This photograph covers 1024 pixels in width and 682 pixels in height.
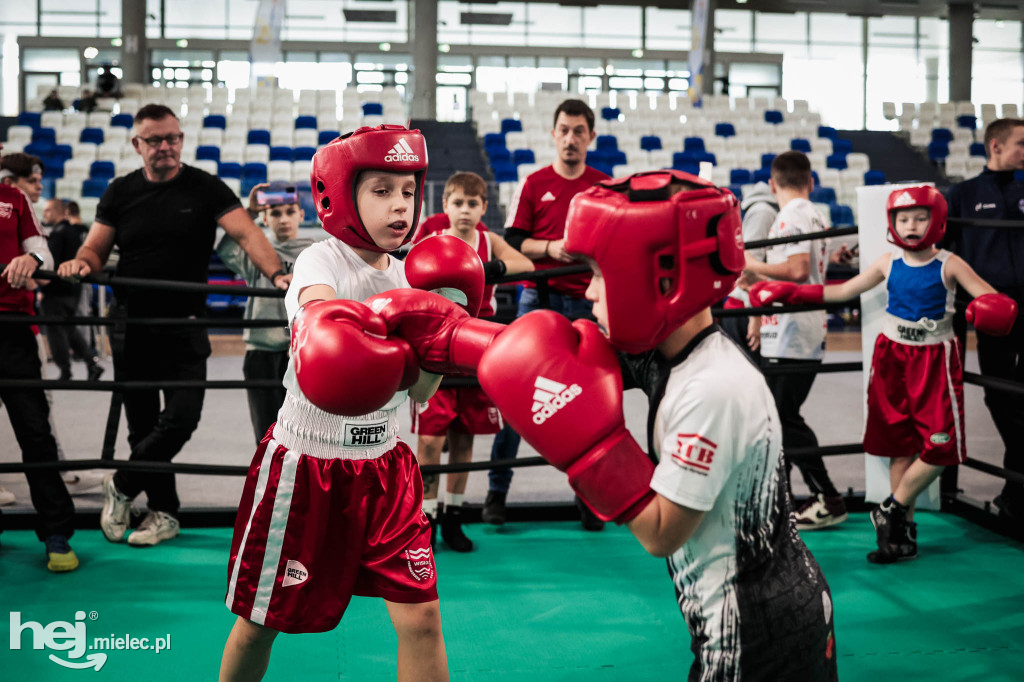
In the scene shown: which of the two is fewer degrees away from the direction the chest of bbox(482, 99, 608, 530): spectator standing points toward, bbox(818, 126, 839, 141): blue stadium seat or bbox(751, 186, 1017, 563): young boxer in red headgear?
the young boxer in red headgear

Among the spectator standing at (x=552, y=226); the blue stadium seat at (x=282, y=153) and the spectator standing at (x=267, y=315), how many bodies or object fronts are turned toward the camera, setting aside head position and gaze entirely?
3

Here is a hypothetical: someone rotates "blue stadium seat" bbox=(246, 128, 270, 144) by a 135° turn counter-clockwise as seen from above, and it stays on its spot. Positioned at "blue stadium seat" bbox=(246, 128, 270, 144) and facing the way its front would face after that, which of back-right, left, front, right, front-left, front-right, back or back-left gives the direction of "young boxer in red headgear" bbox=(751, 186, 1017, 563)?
back-right
